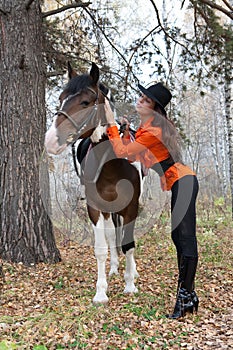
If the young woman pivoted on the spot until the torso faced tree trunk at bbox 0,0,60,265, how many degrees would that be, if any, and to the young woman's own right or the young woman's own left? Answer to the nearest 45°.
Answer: approximately 45° to the young woman's own right

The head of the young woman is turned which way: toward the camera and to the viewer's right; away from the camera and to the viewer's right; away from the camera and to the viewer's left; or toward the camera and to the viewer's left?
toward the camera and to the viewer's left

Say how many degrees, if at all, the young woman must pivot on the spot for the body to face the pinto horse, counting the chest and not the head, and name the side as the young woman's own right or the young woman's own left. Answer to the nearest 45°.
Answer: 0° — they already face it

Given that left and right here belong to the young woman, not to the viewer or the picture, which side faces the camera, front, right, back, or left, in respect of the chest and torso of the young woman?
left

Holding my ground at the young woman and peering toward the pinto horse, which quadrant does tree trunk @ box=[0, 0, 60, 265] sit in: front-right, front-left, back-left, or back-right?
front-right
